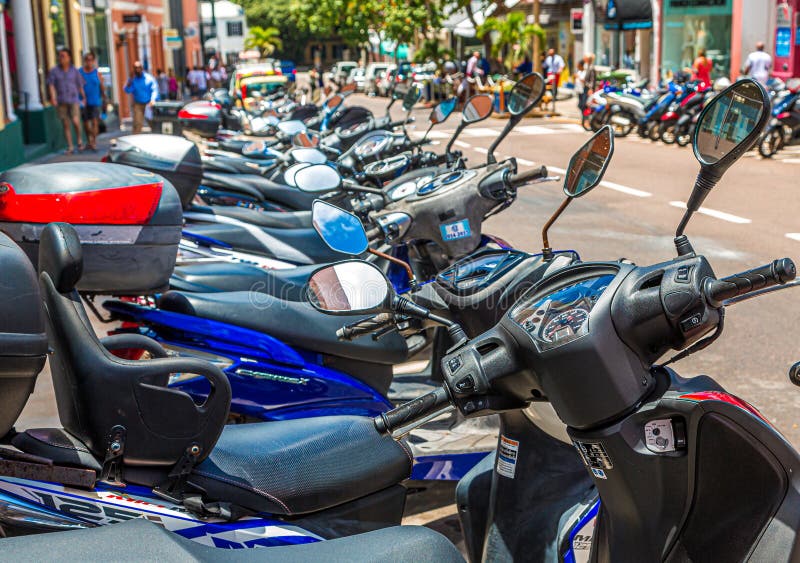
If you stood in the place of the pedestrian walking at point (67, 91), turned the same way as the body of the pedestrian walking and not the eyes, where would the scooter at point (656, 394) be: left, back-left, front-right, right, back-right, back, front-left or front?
front

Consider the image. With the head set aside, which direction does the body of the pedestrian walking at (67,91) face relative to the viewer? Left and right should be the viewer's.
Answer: facing the viewer

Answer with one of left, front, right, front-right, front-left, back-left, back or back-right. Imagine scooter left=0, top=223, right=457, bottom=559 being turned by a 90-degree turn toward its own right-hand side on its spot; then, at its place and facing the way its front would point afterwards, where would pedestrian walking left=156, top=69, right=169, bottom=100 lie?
back

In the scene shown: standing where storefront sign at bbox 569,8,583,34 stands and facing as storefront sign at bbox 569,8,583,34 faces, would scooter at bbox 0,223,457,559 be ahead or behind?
ahead

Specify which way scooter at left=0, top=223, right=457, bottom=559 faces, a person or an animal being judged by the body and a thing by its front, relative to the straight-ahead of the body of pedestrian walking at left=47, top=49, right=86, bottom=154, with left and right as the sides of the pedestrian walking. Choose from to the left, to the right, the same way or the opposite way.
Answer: to the left

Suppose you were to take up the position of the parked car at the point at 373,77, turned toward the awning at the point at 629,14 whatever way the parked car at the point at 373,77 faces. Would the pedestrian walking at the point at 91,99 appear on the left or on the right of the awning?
right

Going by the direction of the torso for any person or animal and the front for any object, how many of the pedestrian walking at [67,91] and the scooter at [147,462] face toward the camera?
1

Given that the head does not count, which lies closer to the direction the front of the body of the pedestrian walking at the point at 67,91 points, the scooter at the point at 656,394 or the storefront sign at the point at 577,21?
the scooter

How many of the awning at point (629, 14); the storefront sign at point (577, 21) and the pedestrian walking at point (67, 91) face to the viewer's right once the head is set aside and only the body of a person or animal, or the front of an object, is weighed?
0

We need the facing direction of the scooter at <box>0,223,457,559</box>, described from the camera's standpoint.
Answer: facing to the right of the viewer

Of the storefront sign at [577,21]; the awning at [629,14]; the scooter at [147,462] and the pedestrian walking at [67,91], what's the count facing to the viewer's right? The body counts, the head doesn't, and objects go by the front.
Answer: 1

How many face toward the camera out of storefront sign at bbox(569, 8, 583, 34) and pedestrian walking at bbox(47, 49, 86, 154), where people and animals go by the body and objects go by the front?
2

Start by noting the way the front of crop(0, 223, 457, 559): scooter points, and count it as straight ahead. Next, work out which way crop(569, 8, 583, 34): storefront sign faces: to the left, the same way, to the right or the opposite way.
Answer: to the right
